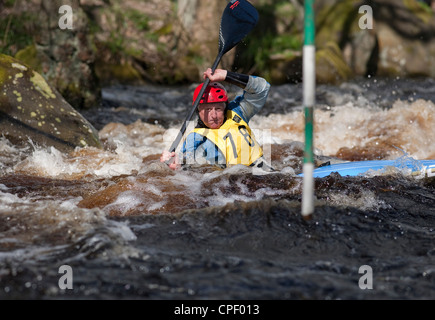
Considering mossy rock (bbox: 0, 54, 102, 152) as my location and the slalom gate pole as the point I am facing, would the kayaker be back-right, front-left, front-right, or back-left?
front-left

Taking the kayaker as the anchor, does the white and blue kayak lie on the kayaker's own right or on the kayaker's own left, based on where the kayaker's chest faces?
on the kayaker's own left

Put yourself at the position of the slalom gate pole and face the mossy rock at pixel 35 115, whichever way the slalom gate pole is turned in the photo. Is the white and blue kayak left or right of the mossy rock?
right

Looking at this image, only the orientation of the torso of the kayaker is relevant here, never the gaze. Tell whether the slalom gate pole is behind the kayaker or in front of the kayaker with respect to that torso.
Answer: in front

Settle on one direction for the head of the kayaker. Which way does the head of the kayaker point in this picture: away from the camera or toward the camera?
toward the camera

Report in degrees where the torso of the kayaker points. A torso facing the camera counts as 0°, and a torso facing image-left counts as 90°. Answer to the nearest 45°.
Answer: approximately 315°
